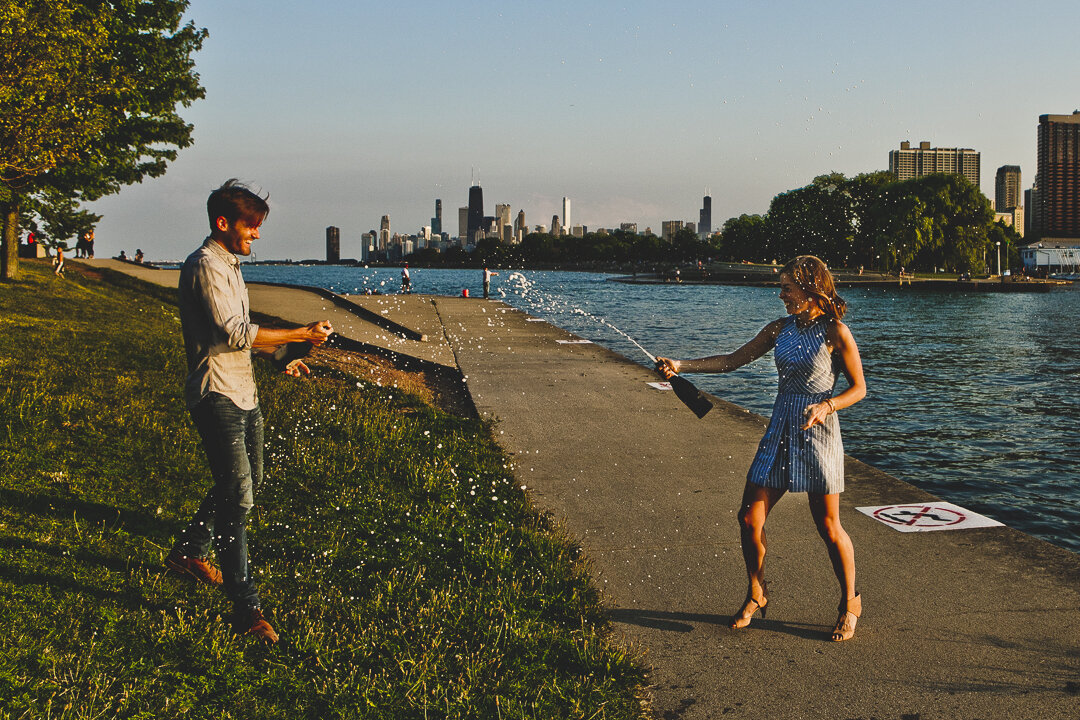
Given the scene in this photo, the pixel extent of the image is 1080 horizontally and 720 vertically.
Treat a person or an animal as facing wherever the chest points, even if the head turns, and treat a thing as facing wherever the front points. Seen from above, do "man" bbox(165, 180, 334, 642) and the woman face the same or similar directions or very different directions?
very different directions

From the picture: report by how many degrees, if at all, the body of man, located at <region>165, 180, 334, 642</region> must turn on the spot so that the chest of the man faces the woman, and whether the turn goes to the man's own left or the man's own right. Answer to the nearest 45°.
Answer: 0° — they already face them

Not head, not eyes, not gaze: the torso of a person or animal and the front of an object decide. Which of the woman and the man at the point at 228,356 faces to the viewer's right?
the man

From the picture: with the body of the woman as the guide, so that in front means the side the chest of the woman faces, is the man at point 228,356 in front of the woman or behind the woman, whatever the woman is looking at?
in front

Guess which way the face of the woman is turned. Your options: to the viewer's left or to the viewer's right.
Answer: to the viewer's left

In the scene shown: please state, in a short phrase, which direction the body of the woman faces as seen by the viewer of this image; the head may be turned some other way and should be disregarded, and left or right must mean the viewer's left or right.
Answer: facing the viewer and to the left of the viewer

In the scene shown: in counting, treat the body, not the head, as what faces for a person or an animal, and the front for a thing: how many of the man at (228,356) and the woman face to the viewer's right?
1

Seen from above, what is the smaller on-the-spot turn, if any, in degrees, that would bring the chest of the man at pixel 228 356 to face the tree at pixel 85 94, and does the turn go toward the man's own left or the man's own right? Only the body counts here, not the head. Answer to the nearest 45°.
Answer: approximately 90° to the man's own left

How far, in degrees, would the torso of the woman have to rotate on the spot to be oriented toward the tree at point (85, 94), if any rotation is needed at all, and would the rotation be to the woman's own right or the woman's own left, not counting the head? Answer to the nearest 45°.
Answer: approximately 90° to the woman's own right

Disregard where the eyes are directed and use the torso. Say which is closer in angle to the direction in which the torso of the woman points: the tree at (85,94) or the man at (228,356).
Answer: the man

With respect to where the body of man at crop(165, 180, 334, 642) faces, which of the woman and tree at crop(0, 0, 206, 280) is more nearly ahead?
the woman

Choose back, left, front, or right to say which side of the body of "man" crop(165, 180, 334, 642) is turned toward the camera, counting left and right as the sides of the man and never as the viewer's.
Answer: right
